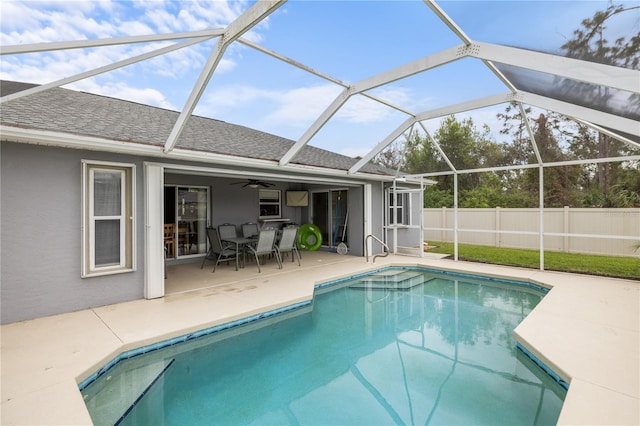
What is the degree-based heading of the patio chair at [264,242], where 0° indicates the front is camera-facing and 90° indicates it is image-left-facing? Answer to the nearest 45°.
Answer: approximately 135°

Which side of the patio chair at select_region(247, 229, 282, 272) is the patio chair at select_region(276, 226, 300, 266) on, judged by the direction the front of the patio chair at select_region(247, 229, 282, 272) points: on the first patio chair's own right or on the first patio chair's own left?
on the first patio chair's own right

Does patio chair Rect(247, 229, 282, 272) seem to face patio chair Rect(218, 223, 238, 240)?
yes

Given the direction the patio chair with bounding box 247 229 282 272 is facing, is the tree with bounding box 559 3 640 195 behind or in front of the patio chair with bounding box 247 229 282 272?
behind

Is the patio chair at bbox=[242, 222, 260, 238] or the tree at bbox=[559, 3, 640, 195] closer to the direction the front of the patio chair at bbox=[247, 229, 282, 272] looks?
the patio chair

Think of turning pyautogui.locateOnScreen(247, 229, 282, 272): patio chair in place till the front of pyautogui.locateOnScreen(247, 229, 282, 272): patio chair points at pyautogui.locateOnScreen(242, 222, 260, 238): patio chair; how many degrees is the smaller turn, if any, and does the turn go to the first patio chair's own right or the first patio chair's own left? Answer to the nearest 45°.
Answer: approximately 45° to the first patio chair's own right

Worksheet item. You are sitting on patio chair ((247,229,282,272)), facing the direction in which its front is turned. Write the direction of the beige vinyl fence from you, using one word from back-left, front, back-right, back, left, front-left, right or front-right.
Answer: back-right
